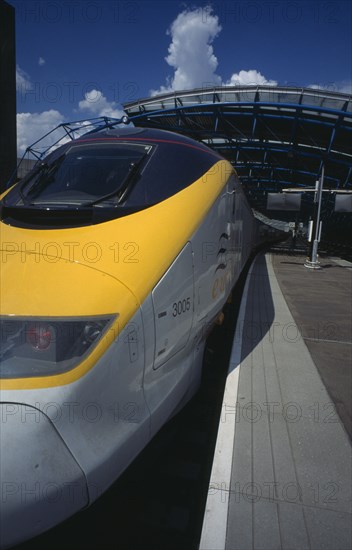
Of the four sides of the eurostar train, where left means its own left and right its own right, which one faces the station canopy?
back

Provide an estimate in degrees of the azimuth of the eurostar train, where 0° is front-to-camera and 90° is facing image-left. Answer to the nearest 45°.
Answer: approximately 45°
